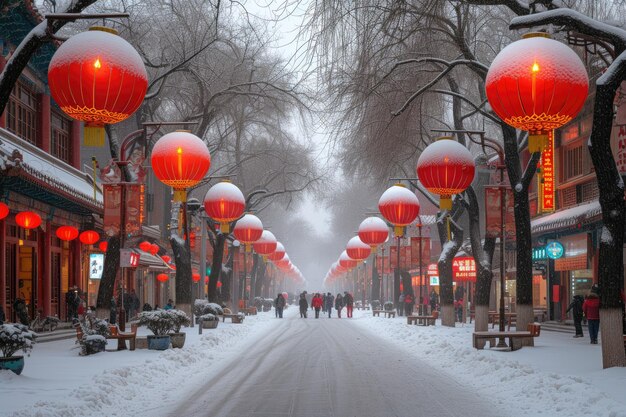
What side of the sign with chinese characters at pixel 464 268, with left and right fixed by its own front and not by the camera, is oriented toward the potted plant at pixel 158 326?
front

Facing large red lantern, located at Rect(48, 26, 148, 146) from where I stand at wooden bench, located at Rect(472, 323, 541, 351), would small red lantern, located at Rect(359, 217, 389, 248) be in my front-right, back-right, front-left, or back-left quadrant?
back-right

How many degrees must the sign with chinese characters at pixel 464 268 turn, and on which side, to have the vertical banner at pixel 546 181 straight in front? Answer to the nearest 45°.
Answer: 0° — it already faces it

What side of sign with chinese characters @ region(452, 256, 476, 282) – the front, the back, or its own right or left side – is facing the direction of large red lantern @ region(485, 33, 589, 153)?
front

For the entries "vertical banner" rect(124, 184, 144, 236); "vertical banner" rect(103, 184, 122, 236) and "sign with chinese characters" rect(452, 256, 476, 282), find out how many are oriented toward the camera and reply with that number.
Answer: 3
